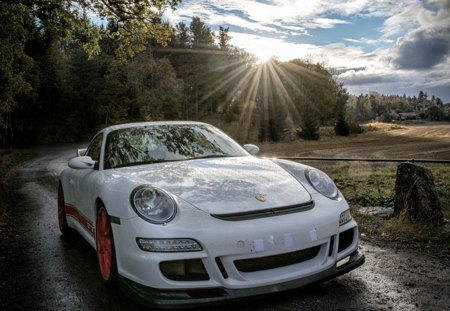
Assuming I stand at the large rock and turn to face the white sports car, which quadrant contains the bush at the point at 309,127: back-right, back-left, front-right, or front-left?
back-right

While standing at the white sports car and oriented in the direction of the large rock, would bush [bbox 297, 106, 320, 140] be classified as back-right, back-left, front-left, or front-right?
front-left

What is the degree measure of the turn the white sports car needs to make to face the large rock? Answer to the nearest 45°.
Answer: approximately 90° to its left

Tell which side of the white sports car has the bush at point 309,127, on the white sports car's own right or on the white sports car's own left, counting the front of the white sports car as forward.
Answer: on the white sports car's own left

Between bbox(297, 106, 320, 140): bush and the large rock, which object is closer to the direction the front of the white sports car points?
the large rock

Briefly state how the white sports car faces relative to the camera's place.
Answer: facing the viewer and to the right of the viewer
